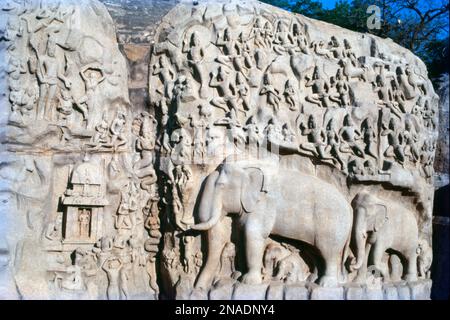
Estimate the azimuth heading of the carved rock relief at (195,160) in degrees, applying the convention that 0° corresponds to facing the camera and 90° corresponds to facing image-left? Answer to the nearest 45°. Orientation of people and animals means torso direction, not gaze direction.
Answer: approximately 0°

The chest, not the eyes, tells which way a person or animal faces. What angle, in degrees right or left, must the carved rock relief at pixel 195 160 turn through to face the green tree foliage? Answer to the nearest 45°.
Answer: approximately 135° to its left
